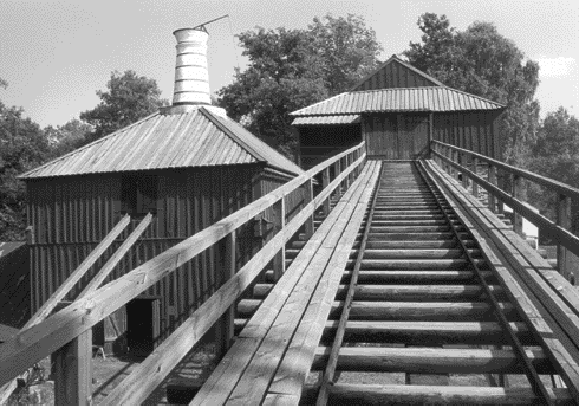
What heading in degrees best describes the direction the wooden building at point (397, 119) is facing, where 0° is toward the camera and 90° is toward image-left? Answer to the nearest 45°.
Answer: approximately 0°

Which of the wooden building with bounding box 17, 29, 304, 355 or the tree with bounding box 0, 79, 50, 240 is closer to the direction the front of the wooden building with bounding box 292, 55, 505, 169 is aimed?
the wooden building

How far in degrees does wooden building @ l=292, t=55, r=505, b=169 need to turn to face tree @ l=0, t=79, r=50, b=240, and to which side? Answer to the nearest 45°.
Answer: approximately 90° to its right

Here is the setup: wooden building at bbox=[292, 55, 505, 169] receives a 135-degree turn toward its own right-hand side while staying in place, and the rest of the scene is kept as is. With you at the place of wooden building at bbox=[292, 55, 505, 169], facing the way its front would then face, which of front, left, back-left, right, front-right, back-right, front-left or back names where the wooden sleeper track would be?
back-left

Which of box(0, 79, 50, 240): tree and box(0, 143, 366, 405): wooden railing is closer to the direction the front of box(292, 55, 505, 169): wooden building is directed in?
the wooden railing

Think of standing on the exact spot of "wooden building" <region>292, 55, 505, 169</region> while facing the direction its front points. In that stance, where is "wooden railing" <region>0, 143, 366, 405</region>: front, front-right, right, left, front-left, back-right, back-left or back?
front

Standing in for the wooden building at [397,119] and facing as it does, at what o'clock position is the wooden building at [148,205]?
the wooden building at [148,205] is roughly at 1 o'clock from the wooden building at [397,119].
